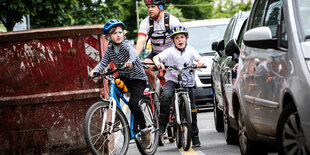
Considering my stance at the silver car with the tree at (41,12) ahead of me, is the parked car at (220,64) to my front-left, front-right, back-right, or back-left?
front-right

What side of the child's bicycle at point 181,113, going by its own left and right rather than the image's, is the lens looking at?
front

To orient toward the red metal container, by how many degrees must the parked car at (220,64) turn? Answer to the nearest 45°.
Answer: approximately 45° to its right

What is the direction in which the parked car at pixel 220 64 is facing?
toward the camera

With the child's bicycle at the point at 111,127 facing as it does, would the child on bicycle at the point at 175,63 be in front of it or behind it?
behind

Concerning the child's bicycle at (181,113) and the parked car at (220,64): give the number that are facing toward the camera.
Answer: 2

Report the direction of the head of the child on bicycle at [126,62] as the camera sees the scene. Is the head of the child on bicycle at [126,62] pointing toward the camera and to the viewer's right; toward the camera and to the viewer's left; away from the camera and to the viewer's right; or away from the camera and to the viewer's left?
toward the camera and to the viewer's right

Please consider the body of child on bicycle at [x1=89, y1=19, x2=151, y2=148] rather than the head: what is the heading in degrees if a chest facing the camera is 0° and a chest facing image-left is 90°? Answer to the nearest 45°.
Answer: approximately 45°

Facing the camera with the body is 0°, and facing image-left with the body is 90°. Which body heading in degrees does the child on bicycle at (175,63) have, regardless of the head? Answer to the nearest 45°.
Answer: approximately 0°

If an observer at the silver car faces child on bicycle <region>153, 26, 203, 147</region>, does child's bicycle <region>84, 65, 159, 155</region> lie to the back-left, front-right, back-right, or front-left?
front-left
